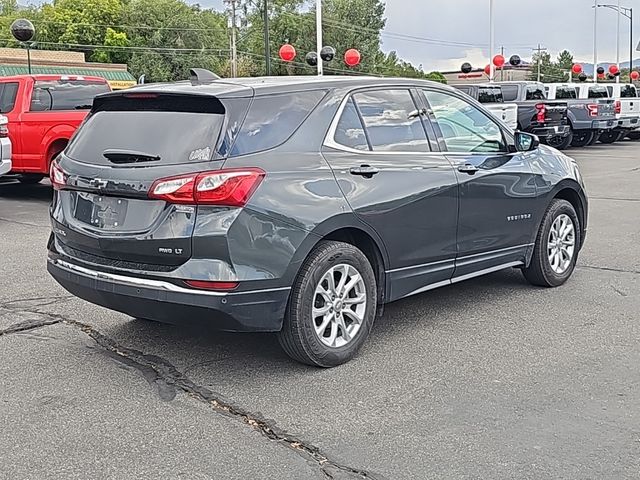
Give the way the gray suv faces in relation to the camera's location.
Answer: facing away from the viewer and to the right of the viewer

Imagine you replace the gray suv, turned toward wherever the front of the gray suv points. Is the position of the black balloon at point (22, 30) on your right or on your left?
on your left

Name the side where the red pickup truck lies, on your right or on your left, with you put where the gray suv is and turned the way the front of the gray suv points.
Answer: on your left
